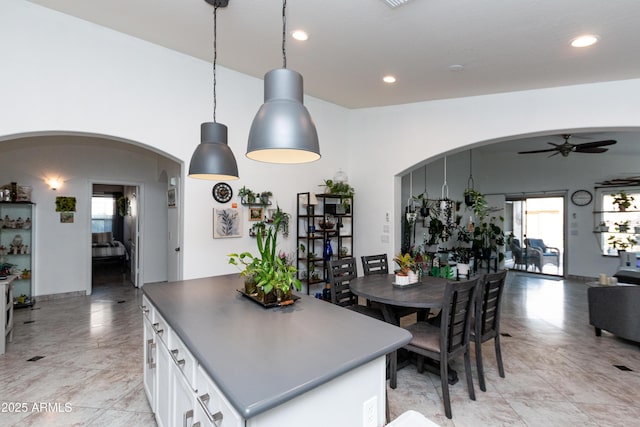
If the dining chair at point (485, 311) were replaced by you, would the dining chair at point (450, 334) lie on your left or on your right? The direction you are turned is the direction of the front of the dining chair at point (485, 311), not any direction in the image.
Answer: on your left

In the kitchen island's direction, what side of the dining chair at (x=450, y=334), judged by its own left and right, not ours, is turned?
left

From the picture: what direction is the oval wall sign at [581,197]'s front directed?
toward the camera

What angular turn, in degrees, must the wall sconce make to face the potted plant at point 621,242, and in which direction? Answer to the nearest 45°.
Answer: approximately 45° to its left

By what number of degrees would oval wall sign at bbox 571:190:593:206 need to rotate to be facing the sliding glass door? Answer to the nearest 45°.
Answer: approximately 135° to its right

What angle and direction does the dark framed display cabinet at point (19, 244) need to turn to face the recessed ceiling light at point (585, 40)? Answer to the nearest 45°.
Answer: approximately 45° to its left

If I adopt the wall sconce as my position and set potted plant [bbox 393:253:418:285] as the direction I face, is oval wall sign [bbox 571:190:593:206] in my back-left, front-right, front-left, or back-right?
front-left

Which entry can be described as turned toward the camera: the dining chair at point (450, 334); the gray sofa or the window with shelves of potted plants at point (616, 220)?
the window with shelves of potted plants

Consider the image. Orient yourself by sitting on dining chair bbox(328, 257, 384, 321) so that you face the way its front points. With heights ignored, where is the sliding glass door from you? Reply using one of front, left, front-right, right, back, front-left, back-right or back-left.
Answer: left

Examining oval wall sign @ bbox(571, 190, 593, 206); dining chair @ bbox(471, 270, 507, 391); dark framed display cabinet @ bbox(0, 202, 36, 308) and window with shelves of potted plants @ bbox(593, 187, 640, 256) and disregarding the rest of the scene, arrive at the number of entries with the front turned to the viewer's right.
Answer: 0

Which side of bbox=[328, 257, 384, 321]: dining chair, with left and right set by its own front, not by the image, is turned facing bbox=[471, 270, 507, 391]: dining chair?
front

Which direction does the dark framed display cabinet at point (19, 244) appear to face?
toward the camera

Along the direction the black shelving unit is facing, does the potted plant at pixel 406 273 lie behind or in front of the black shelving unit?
in front

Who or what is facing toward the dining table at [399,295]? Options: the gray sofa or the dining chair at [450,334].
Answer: the dining chair
